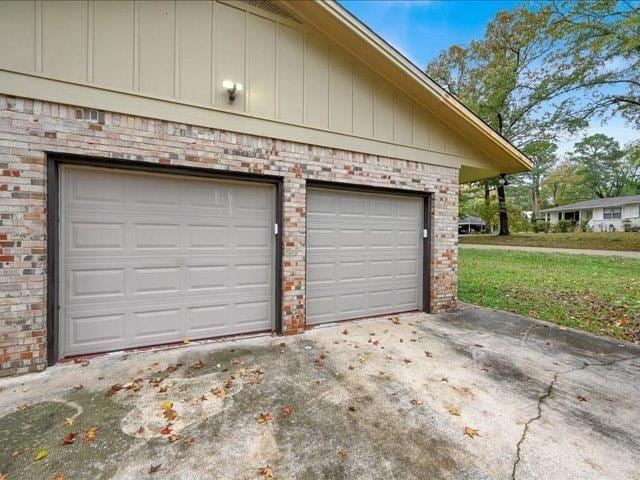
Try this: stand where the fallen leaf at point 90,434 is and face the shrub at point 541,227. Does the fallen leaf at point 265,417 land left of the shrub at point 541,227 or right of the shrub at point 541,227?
right

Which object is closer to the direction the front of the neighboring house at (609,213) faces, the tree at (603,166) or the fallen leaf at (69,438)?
the fallen leaf

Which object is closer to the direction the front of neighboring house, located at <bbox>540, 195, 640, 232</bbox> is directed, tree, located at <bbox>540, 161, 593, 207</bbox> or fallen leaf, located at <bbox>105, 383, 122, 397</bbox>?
the fallen leaf

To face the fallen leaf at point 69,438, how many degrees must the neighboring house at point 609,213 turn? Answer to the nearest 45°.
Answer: approximately 45° to its left

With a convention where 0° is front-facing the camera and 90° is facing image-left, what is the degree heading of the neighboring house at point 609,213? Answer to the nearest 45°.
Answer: approximately 45°

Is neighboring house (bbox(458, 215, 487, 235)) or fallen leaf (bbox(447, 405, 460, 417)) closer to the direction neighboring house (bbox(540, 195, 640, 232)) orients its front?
the fallen leaf
